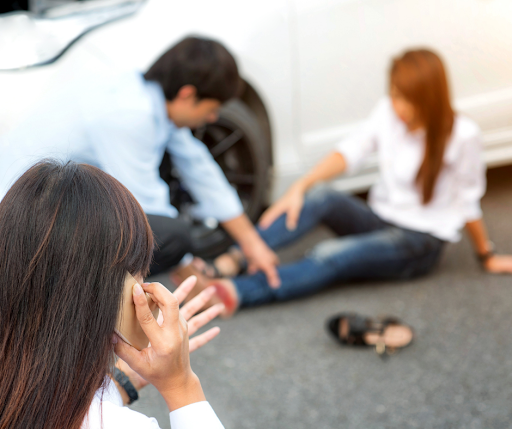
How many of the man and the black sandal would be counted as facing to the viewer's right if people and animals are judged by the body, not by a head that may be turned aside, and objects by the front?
1

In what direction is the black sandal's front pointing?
to the viewer's left

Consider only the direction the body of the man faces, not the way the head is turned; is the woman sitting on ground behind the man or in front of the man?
in front

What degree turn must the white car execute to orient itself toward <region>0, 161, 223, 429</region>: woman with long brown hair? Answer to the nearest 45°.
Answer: approximately 45° to its left

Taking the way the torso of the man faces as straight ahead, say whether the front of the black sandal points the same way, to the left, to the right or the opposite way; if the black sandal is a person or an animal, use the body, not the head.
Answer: the opposite way

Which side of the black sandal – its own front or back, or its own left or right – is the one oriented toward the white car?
right

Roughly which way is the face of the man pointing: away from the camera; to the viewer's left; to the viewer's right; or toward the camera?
to the viewer's right

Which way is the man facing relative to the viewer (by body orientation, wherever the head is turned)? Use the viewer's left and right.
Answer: facing to the right of the viewer

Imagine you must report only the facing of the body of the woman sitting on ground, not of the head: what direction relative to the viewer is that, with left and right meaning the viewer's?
facing the viewer and to the left of the viewer

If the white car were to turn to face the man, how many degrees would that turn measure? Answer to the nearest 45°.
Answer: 0° — it already faces them
